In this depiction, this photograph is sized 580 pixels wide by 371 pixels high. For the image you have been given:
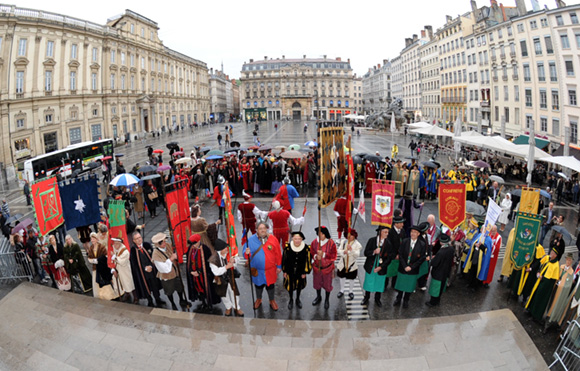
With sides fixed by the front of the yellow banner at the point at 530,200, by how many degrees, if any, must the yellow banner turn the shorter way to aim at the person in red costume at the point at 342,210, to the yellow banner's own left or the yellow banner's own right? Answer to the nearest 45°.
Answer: approximately 45° to the yellow banner's own right

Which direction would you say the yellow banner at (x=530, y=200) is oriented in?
toward the camera

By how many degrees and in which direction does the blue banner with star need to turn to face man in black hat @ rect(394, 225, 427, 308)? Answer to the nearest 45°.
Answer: approximately 45° to its left

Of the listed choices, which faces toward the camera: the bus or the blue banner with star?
the blue banner with star

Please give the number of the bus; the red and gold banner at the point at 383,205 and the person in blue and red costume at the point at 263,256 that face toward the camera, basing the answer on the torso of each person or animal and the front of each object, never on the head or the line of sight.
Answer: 2

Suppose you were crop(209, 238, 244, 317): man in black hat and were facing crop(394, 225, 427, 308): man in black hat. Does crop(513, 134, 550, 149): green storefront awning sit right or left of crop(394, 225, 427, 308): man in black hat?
left

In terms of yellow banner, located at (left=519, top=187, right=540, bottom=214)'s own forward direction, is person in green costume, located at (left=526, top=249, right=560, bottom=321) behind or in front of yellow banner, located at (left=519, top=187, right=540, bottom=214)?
in front

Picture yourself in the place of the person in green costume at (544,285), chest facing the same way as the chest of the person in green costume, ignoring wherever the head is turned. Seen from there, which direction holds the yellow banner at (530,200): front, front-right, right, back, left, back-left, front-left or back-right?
back-right

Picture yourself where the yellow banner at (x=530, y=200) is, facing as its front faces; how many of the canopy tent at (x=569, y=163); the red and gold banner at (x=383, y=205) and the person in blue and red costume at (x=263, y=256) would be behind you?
1

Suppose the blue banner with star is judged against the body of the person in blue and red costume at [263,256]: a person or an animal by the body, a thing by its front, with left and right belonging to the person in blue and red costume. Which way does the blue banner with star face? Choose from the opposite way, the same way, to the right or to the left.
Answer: the same way

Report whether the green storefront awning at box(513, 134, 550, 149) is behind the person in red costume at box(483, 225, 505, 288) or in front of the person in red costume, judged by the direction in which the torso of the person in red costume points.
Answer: behind

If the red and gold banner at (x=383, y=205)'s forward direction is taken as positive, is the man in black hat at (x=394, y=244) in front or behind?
in front

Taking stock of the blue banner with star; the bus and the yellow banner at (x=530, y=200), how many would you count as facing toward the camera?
2

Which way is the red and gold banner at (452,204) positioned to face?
toward the camera
